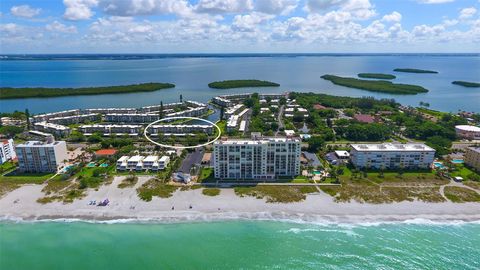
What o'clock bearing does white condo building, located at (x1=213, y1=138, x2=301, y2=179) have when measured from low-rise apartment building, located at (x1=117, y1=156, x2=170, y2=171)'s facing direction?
The white condo building is roughly at 10 o'clock from the low-rise apartment building.

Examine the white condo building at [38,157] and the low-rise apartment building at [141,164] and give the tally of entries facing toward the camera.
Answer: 2

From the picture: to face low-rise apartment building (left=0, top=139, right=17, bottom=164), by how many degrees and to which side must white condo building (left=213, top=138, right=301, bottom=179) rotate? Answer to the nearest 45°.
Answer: approximately 90° to its right

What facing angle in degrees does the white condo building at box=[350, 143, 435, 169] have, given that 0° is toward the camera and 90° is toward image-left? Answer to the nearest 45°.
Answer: approximately 0°

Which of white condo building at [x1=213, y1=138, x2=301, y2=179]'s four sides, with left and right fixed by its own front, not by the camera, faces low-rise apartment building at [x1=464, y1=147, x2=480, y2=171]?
left

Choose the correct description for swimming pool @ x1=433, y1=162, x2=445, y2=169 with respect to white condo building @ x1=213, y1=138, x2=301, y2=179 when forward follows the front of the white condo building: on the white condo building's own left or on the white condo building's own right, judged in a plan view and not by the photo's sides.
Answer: on the white condo building's own left

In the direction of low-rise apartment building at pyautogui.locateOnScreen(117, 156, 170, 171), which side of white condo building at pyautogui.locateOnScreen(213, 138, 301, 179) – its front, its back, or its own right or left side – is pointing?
right

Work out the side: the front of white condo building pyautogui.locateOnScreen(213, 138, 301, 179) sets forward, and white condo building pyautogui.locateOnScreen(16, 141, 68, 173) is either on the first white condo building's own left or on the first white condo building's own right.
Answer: on the first white condo building's own right
